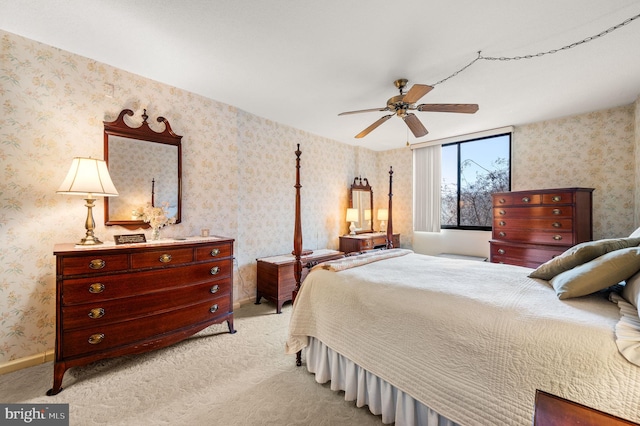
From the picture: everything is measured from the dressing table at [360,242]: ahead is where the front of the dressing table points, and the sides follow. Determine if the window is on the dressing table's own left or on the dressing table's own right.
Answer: on the dressing table's own left

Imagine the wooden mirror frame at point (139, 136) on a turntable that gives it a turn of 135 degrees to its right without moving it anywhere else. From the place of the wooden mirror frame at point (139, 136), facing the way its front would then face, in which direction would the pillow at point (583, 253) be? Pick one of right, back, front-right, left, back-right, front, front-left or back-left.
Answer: back-left

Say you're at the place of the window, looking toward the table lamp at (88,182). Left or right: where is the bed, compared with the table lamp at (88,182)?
left

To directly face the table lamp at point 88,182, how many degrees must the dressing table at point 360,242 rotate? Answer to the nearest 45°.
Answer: approximately 90° to its right

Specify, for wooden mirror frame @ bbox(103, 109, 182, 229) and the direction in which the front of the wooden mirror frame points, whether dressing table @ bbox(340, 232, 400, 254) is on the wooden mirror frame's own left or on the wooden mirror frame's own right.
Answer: on the wooden mirror frame's own left

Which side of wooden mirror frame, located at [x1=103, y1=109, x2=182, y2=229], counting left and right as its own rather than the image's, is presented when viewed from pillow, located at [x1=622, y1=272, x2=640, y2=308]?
front

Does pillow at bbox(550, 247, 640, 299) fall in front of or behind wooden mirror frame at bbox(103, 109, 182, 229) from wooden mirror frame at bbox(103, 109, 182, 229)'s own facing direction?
in front

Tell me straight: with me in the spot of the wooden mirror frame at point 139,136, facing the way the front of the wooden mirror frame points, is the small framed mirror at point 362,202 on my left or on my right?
on my left

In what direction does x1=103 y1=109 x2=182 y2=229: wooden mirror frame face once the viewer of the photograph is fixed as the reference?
facing the viewer and to the right of the viewer

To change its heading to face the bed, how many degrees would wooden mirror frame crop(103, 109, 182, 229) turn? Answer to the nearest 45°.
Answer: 0° — it already faces it

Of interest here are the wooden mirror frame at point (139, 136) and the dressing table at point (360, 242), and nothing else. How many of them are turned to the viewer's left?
0
